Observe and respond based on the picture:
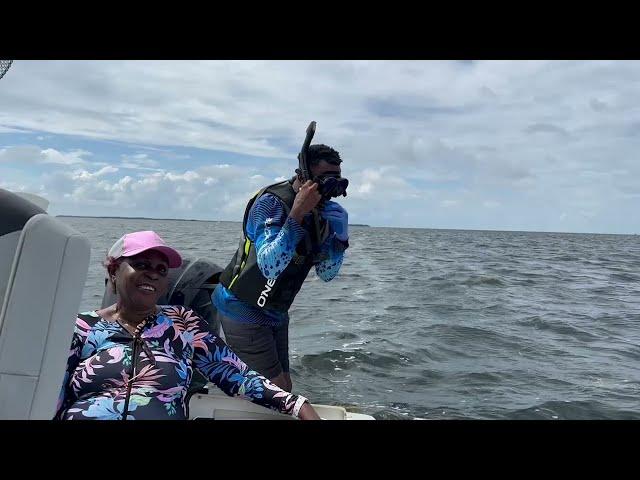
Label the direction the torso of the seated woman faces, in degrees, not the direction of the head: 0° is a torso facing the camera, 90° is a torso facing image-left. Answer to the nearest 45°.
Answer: approximately 0°

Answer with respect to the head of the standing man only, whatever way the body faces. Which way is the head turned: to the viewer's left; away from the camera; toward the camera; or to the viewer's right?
to the viewer's right

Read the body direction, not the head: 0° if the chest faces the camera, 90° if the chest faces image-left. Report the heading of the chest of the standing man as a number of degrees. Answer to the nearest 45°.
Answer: approximately 315°

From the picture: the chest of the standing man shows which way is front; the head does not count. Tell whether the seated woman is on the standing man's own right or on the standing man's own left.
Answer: on the standing man's own right
